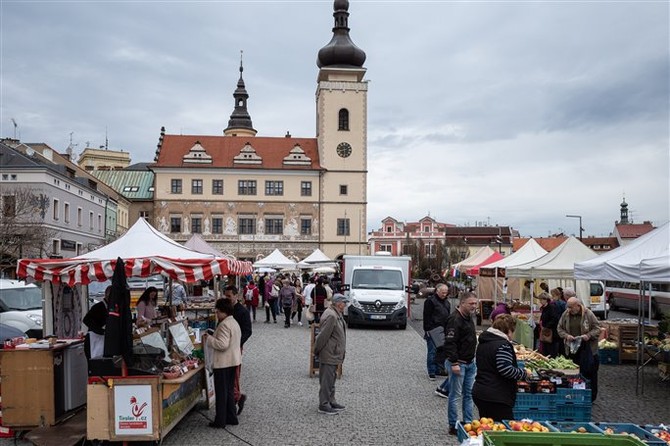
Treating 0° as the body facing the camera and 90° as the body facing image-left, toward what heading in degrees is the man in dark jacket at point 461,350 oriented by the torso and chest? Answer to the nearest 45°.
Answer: approximately 315°

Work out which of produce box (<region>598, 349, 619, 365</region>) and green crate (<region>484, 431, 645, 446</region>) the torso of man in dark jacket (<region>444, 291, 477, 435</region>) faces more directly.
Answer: the green crate

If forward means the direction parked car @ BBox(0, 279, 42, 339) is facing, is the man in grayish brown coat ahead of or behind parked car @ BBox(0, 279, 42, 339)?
ahead

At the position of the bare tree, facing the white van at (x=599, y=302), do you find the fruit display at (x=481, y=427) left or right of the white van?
right

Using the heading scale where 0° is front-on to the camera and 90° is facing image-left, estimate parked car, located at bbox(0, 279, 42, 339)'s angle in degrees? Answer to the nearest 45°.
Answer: approximately 315°

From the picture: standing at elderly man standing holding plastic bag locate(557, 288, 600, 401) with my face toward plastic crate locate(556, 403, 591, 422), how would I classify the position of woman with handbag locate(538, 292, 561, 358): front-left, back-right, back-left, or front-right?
back-right

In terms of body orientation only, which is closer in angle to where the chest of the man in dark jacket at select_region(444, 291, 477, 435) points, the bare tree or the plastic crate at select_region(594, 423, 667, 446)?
the plastic crate

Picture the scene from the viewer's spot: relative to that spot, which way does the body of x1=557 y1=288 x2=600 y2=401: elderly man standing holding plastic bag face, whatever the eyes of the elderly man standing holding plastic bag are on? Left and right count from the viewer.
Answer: facing the viewer and to the left of the viewer

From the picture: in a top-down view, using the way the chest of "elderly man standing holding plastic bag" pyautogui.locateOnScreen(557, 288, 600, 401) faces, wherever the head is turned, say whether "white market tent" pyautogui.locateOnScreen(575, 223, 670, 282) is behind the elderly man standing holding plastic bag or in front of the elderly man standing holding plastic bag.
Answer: behind

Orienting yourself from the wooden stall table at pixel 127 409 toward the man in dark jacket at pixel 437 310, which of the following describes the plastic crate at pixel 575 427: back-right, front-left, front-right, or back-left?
front-right
